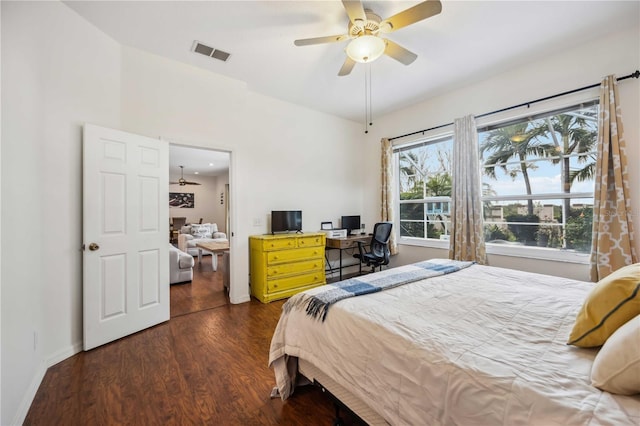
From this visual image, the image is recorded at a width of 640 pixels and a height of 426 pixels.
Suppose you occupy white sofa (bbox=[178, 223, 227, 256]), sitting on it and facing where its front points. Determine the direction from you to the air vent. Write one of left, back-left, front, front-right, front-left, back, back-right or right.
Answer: front-right

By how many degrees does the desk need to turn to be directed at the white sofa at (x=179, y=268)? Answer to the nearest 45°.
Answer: approximately 135° to its right

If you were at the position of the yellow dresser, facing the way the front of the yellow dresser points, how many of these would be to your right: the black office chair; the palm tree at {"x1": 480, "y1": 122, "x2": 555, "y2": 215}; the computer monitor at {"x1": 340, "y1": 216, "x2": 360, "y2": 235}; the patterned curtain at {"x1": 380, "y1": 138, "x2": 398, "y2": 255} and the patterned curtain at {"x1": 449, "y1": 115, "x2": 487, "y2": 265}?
0

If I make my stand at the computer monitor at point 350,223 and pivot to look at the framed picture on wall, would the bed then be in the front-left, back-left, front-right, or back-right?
back-left

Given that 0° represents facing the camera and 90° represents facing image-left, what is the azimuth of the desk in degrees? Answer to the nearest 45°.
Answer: approximately 315°

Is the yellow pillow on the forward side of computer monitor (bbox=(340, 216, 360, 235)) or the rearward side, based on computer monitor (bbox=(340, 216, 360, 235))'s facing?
on the forward side

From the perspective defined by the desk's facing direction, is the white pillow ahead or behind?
ahead

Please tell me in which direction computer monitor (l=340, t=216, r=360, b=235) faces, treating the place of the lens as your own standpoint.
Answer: facing the viewer and to the right of the viewer

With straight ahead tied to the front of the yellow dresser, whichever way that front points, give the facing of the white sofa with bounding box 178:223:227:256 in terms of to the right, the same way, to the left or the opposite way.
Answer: the same way

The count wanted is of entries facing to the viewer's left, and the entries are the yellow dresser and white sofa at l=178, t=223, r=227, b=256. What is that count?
0

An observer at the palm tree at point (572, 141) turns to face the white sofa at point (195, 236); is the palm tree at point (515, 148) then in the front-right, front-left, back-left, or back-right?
front-right

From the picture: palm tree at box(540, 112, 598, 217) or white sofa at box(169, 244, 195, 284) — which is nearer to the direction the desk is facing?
the palm tree

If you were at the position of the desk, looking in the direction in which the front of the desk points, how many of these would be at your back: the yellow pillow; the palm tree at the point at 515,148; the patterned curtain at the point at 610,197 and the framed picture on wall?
1

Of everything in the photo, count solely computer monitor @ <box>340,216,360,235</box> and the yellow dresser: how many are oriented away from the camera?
0

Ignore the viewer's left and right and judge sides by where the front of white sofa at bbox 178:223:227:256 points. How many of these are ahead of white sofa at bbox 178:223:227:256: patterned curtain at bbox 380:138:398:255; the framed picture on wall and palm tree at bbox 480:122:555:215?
2

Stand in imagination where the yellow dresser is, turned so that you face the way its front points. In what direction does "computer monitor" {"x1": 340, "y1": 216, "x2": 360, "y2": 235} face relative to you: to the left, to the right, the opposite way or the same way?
the same way

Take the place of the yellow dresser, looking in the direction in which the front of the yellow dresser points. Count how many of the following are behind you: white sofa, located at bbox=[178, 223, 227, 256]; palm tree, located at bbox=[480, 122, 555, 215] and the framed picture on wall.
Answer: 2

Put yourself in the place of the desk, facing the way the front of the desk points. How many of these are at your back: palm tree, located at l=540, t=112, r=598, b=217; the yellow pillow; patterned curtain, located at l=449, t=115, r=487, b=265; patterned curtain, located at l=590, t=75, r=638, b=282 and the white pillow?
0
